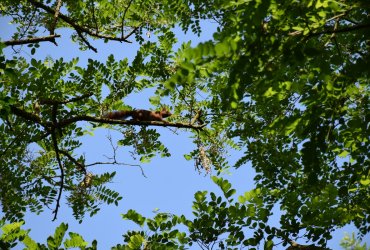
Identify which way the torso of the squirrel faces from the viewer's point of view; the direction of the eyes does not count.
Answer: to the viewer's right
